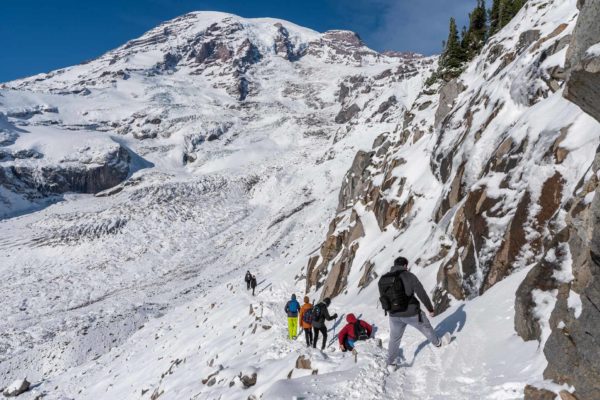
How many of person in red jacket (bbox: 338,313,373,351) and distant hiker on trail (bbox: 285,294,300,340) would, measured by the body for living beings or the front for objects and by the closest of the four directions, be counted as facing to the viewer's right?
0

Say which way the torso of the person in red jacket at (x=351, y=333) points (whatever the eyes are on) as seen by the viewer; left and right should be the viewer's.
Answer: facing away from the viewer and to the left of the viewer

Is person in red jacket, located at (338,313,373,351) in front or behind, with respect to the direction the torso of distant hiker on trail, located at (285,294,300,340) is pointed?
behind

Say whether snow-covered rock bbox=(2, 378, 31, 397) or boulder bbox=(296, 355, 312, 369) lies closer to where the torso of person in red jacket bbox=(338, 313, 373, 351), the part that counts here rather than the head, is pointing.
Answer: the snow-covered rock

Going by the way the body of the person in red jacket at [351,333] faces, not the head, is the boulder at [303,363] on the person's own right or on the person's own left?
on the person's own left

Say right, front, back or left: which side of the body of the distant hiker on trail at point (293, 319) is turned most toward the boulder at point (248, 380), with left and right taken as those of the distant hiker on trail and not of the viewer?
back

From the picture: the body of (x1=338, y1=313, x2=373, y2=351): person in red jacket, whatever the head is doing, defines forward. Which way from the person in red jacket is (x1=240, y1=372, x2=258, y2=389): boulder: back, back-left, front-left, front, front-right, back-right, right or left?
front-left

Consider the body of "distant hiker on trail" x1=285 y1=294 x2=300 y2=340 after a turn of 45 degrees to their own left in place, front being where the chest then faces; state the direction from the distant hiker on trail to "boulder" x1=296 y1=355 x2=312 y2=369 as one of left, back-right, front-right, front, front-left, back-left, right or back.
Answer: back-left

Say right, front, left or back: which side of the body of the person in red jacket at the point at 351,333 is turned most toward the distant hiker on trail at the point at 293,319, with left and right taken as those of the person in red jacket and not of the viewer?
front

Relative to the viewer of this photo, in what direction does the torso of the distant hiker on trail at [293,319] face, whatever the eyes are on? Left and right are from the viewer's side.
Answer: facing away from the viewer
